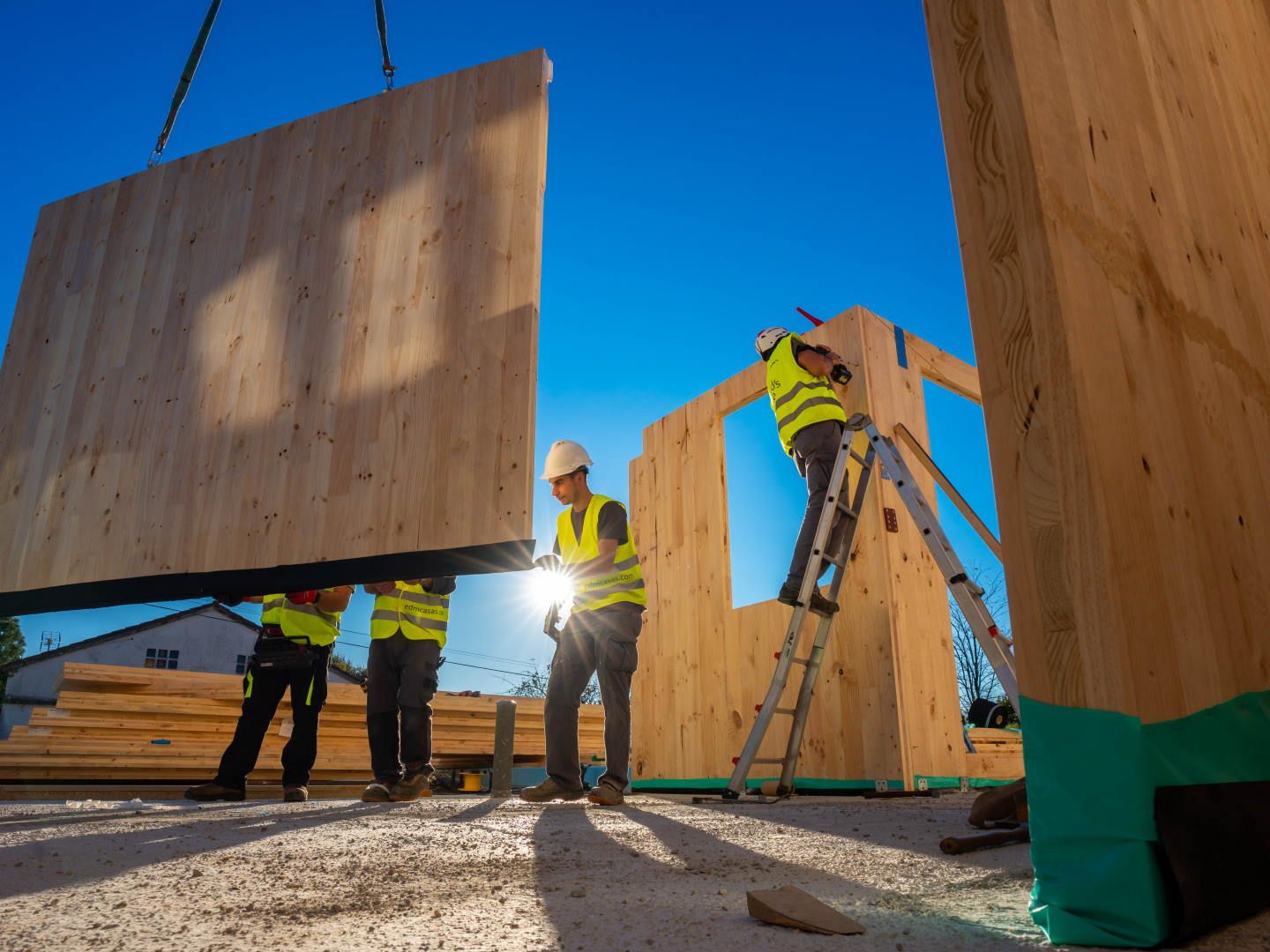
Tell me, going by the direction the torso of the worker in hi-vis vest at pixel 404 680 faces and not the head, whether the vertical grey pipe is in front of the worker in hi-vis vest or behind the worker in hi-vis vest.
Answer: behind

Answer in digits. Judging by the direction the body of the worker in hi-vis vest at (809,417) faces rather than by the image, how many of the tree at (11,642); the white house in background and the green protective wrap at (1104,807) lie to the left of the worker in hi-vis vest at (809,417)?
2

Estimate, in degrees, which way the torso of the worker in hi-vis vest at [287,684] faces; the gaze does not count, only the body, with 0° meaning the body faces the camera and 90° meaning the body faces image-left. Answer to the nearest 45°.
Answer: approximately 45°

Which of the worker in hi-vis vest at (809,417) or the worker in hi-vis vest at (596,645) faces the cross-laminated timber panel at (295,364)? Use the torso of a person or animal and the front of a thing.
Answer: the worker in hi-vis vest at (596,645)

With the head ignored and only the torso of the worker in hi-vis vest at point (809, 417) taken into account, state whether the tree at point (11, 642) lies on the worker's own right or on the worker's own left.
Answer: on the worker's own left

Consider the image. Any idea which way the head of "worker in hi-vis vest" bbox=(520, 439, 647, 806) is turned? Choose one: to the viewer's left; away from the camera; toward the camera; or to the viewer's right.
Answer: to the viewer's left

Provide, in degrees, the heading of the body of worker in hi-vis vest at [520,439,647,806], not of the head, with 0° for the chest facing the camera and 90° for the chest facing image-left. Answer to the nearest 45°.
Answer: approximately 45°

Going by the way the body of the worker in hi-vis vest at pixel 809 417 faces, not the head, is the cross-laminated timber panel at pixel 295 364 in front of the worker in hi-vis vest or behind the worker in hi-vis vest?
behind

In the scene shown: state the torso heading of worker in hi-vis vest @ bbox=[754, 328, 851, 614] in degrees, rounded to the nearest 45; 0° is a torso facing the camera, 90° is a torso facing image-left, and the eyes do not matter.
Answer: approximately 225°

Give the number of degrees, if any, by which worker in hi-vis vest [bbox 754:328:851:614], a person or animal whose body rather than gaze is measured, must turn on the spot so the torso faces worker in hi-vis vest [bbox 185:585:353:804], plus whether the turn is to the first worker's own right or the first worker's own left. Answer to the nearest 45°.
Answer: approximately 135° to the first worker's own left

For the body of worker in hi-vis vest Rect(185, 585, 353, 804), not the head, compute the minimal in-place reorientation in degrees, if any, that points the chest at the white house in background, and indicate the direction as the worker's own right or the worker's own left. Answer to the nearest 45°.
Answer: approximately 135° to the worker's own right
